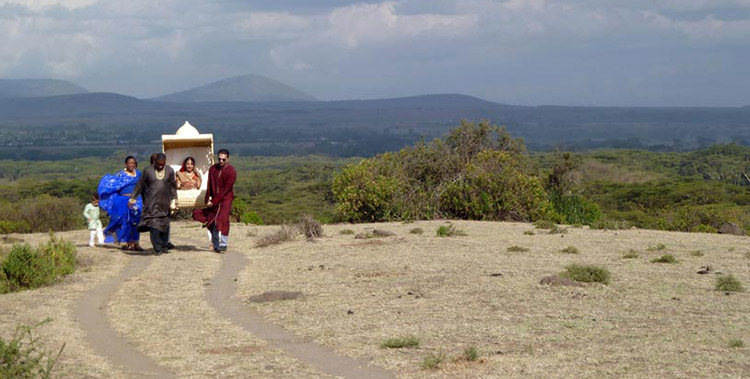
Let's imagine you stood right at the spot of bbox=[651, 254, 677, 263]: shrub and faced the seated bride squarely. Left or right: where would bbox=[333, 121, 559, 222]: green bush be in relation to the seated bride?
right

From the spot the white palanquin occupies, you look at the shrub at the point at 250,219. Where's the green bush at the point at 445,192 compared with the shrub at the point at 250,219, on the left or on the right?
right

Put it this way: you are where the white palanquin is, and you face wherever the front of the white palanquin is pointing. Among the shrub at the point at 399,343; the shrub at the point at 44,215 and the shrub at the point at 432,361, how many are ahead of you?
2

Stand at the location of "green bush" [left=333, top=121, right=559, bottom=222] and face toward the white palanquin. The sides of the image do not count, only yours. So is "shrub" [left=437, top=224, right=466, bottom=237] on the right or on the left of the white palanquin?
left

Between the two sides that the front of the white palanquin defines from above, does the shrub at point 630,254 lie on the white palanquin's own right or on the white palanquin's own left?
on the white palanquin's own left

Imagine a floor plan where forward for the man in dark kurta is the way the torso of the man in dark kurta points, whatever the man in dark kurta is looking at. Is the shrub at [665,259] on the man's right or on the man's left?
on the man's left

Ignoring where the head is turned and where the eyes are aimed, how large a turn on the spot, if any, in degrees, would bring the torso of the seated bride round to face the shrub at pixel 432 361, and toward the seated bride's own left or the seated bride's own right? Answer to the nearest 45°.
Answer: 0° — they already face it

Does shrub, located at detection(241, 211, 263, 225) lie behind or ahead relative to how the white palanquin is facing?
behind
